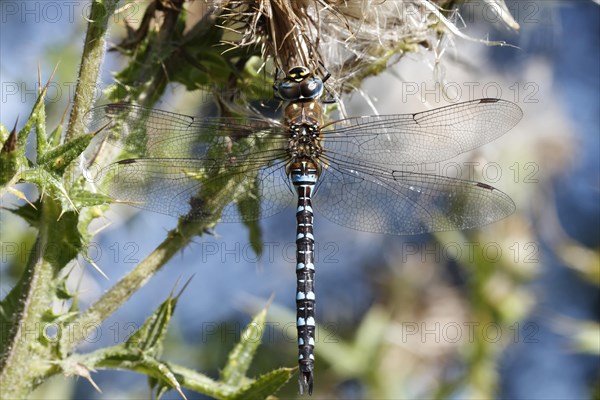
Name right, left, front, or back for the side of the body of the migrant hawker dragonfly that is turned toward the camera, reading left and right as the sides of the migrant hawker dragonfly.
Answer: back
